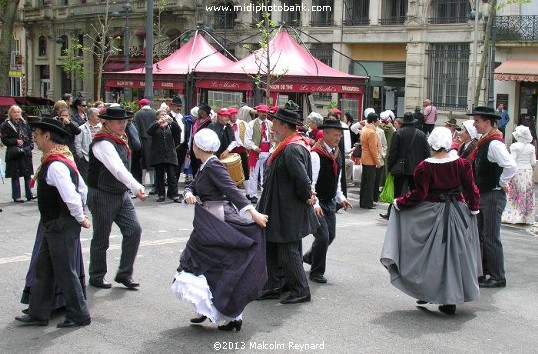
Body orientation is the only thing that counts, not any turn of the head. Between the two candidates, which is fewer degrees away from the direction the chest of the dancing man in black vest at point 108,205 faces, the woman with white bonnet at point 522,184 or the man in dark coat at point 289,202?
the man in dark coat

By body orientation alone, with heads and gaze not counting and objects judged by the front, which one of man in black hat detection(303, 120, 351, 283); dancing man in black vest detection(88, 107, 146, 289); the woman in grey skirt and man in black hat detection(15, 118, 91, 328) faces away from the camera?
the woman in grey skirt

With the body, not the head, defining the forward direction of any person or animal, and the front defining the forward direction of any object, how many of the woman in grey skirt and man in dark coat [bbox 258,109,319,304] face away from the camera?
1

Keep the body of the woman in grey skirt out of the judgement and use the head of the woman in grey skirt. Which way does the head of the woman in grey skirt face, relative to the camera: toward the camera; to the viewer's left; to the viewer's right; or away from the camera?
away from the camera

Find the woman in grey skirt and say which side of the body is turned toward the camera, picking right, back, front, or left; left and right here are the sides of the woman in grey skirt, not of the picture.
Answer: back

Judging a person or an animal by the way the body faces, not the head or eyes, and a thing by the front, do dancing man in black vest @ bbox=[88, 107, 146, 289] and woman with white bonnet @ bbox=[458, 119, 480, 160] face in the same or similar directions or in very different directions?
very different directions

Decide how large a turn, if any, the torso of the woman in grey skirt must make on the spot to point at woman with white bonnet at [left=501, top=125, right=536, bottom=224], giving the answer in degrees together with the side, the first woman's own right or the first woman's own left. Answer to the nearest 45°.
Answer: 0° — they already face them

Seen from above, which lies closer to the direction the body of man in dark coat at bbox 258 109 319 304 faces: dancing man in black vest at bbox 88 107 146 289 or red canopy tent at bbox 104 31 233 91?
the dancing man in black vest
